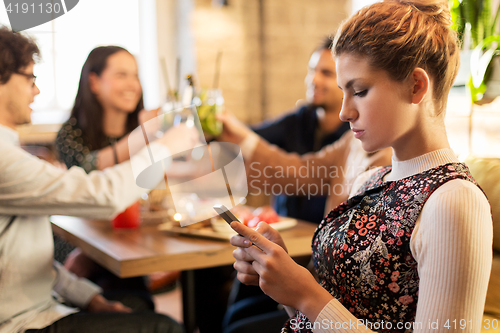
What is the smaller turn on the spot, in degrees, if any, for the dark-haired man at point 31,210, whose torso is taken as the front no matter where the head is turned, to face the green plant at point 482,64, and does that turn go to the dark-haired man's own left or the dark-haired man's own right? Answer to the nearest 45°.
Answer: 0° — they already face it

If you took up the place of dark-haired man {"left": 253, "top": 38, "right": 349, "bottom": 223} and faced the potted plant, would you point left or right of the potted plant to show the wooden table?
right

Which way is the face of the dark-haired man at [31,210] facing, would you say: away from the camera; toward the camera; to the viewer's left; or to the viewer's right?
to the viewer's right

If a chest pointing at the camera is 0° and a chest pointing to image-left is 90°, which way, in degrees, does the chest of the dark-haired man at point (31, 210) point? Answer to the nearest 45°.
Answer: approximately 270°

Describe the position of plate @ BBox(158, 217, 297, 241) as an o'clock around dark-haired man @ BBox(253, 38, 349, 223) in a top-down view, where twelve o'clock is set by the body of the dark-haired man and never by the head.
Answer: The plate is roughly at 11 o'clock from the dark-haired man.

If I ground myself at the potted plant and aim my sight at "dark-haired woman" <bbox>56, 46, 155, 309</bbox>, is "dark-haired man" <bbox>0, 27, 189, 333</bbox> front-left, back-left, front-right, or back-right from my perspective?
front-left

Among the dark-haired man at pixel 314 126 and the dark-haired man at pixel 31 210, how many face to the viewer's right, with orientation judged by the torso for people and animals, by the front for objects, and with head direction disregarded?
1

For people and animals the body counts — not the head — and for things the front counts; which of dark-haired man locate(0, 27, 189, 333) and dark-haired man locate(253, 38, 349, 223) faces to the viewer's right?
dark-haired man locate(0, 27, 189, 333)

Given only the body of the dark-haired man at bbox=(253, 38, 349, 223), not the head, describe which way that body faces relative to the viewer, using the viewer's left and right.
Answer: facing the viewer and to the left of the viewer

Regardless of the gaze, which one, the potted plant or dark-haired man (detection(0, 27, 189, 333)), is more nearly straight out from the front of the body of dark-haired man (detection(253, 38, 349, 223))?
the dark-haired man

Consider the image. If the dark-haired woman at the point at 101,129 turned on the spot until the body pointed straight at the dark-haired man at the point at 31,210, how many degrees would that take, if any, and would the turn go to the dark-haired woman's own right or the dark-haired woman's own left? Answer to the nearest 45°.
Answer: approximately 45° to the dark-haired woman's own right

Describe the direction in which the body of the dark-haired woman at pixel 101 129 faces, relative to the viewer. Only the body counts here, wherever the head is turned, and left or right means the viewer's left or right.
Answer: facing the viewer and to the right of the viewer
